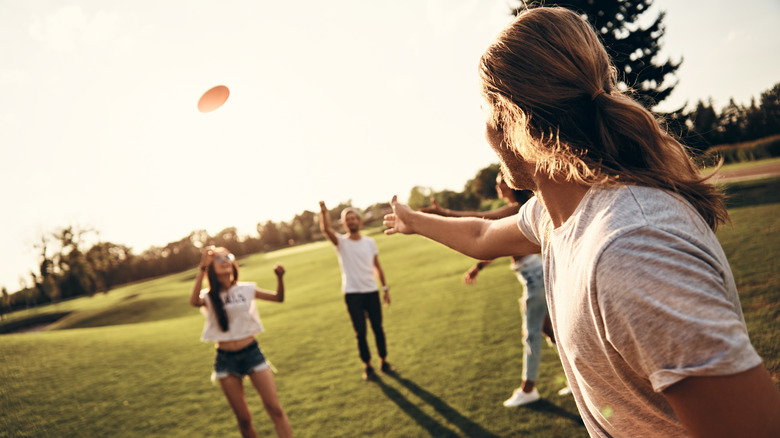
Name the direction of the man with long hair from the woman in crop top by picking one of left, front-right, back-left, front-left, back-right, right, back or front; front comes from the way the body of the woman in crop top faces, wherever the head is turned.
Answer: front

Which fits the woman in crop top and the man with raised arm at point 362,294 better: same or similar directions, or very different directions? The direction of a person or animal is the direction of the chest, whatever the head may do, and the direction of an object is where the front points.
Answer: same or similar directions

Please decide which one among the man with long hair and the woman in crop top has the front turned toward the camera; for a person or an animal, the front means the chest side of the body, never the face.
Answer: the woman in crop top

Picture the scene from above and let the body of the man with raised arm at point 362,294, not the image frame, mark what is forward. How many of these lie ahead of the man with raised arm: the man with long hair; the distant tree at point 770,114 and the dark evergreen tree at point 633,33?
1

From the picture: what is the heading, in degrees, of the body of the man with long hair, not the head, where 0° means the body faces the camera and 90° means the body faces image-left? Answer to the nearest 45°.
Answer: approximately 135°

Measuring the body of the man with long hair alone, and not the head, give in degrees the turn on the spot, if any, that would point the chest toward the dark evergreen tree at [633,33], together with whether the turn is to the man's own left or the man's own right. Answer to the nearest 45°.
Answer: approximately 45° to the man's own right

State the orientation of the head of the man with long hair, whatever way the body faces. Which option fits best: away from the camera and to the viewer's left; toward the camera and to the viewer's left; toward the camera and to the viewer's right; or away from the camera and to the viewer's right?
away from the camera and to the viewer's left

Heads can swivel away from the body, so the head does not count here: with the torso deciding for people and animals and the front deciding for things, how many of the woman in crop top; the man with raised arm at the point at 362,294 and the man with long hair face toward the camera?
2

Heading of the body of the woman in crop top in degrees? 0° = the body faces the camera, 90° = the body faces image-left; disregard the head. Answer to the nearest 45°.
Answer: approximately 0°

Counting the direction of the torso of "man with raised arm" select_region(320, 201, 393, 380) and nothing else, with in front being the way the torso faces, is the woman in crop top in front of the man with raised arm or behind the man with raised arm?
in front

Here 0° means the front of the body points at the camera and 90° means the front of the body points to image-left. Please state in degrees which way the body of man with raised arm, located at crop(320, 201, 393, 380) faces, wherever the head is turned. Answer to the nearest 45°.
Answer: approximately 0°

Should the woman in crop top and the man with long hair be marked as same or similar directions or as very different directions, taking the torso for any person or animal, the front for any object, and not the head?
very different directions
